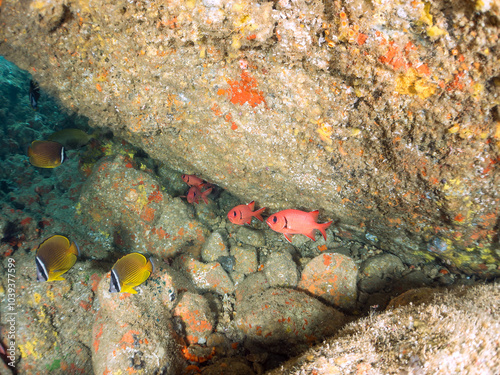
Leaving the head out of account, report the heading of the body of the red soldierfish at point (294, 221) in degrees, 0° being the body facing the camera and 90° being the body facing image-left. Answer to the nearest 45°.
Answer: approximately 90°

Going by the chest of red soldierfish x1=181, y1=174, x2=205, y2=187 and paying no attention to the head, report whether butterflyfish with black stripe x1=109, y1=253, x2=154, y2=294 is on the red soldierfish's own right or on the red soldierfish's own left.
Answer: on the red soldierfish's own left

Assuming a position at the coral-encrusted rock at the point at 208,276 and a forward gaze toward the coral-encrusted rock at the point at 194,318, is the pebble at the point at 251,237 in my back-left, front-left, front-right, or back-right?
back-left

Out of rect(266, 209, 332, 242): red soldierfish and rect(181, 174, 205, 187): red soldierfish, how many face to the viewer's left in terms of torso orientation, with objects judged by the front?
2

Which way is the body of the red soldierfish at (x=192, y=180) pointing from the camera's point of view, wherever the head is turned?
to the viewer's left
